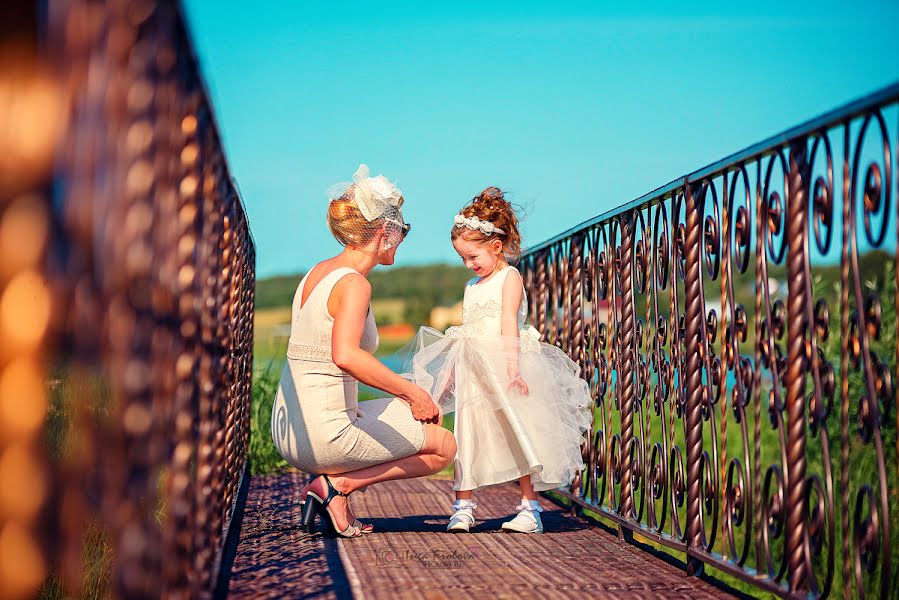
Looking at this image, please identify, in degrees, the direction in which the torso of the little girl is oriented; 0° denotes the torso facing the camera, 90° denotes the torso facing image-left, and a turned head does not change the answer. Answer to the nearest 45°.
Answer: approximately 45°

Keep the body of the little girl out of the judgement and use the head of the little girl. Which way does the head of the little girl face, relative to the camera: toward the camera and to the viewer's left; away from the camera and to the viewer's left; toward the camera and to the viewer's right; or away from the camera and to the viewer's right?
toward the camera and to the viewer's left

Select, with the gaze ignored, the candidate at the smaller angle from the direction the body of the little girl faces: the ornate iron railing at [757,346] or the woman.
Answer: the woman

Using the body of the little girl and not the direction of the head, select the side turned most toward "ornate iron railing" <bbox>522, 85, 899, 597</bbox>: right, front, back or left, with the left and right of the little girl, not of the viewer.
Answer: left
